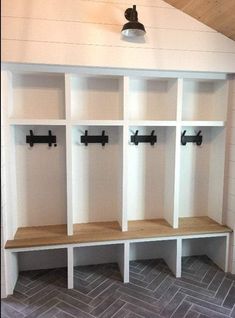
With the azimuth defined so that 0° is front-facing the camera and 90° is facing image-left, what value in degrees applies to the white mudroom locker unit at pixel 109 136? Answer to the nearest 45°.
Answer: approximately 0°
